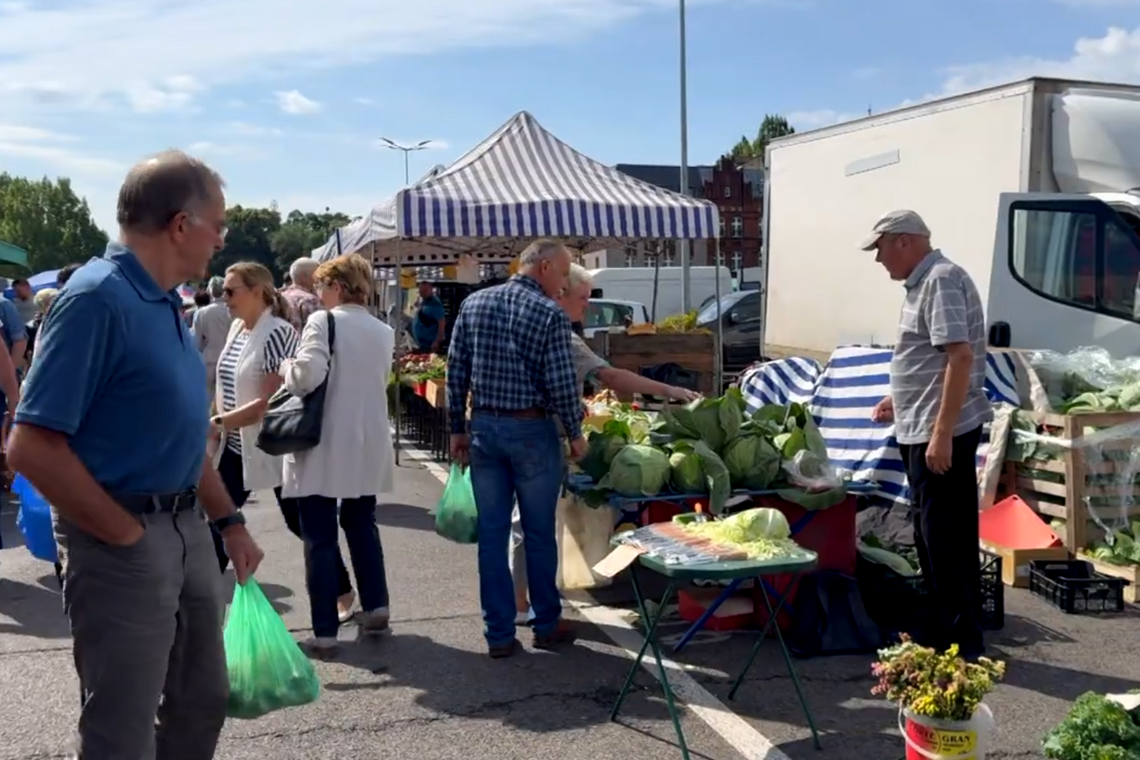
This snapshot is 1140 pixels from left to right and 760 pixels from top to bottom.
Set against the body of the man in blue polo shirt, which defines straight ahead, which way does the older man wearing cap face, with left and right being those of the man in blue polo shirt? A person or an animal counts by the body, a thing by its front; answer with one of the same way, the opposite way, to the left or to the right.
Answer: the opposite way

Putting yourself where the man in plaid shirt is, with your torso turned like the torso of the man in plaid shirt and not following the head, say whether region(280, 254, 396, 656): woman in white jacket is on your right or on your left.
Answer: on your left

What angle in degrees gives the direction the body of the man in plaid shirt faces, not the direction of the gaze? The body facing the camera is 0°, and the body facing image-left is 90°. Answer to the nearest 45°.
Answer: approximately 225°

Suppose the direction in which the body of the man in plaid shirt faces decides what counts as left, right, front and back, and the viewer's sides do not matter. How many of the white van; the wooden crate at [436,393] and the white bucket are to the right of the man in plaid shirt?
1

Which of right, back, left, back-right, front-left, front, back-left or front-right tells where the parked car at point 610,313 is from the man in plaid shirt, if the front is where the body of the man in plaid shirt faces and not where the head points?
front-left

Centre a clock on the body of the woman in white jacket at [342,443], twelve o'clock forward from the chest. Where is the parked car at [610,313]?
The parked car is roughly at 2 o'clock from the woman in white jacket.

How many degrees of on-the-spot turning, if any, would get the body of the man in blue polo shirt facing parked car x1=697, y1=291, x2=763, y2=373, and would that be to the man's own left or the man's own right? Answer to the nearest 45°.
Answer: approximately 90° to the man's own left

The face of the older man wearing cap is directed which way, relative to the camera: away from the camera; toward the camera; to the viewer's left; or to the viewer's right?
to the viewer's left

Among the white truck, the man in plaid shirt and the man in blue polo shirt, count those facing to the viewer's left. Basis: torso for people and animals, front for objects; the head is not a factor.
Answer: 0

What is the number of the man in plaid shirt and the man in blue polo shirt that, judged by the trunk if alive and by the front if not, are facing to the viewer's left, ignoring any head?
0

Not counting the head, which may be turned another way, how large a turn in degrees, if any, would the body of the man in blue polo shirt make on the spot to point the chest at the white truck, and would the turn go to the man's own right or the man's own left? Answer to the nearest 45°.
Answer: approximately 90° to the man's own left

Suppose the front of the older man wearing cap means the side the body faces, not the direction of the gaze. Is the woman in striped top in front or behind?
in front

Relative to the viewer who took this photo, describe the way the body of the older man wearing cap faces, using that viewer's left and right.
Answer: facing to the left of the viewer
